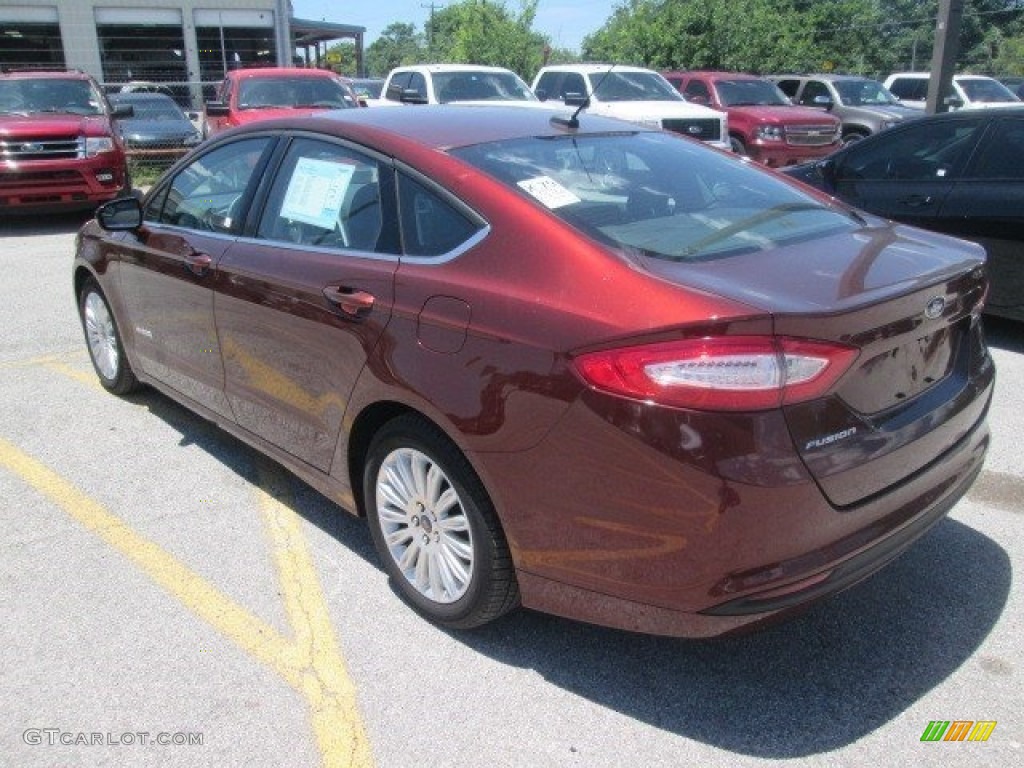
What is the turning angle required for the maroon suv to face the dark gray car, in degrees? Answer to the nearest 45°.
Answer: approximately 180°

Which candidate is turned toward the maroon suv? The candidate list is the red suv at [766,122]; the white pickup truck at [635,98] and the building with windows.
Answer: the building with windows

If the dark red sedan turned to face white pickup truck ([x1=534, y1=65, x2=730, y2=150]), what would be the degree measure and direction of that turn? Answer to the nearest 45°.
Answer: approximately 45° to its right

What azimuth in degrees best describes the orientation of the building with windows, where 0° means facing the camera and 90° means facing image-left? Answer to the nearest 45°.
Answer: approximately 0°

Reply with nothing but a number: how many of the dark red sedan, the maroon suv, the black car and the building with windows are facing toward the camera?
2

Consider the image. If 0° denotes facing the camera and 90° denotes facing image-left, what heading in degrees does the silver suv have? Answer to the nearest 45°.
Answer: approximately 315°

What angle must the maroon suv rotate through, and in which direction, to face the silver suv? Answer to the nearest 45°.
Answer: approximately 90° to its left

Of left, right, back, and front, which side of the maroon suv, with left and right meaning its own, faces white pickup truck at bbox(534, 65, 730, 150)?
left

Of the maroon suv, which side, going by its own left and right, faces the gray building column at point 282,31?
back

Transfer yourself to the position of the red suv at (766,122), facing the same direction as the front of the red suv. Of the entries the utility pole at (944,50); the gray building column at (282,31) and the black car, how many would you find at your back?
1

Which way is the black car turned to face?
to the viewer's left
